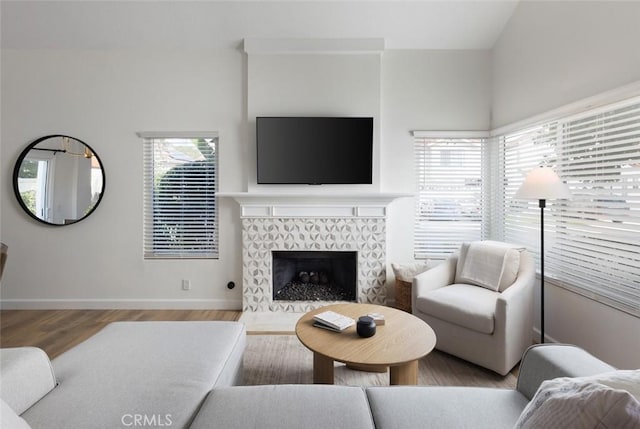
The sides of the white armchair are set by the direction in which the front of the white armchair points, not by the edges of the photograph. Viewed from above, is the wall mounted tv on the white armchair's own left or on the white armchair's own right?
on the white armchair's own right

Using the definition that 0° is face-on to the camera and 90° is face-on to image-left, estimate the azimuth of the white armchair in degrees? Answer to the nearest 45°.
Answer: approximately 45°

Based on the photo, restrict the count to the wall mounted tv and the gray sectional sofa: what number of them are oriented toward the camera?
1

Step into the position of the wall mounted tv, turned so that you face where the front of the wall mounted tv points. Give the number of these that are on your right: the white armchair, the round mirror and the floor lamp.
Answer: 1

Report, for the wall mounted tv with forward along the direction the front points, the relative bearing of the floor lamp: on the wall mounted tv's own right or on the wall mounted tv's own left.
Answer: on the wall mounted tv's own left

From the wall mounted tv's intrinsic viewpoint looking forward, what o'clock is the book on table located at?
The book on table is roughly at 12 o'clock from the wall mounted tv.

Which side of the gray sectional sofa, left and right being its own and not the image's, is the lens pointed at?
back

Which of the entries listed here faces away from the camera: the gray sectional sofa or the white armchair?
the gray sectional sofa

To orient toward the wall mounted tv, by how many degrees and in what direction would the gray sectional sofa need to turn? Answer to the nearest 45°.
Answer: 0° — it already faces it

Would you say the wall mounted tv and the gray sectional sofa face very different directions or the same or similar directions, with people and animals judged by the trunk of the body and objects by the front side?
very different directions
